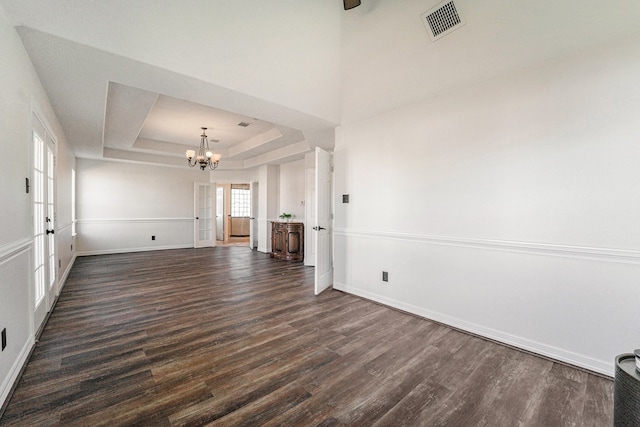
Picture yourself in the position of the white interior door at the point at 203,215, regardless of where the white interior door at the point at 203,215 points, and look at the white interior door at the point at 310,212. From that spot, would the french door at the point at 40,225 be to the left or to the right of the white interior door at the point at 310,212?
right

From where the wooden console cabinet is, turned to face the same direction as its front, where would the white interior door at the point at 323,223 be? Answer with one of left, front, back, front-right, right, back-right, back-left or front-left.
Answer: front-left

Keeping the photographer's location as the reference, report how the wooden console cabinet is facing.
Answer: facing the viewer and to the left of the viewer

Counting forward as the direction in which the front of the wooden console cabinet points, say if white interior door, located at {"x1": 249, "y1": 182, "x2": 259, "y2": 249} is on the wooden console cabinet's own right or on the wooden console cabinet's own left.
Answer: on the wooden console cabinet's own right

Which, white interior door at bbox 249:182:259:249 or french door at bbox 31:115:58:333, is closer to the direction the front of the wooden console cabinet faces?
the french door

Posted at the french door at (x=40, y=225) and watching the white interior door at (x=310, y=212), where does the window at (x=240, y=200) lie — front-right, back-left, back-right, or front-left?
front-left

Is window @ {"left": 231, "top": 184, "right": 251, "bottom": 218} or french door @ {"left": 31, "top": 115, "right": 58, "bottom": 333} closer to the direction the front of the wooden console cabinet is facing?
the french door

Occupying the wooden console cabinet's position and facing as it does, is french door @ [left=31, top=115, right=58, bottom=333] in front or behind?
in front

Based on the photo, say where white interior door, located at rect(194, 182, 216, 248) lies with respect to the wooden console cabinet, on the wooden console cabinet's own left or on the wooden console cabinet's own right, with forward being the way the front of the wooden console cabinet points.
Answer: on the wooden console cabinet's own right
